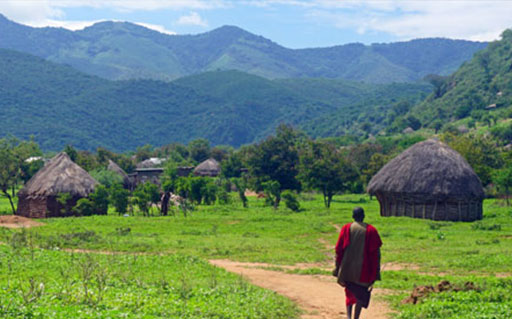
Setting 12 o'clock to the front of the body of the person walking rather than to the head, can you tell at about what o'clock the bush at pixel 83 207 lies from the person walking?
The bush is roughly at 11 o'clock from the person walking.

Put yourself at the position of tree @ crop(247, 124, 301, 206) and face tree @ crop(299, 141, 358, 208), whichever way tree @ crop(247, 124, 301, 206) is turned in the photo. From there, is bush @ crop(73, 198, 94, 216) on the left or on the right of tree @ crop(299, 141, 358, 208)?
right

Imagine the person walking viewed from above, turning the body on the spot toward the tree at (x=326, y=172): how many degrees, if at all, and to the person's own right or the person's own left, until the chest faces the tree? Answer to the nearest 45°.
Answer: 0° — they already face it

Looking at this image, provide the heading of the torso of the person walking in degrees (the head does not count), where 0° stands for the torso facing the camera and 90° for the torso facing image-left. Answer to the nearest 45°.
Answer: approximately 180°

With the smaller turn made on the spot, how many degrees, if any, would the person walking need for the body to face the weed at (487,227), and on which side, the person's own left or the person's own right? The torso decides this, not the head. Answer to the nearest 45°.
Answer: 0° — they already face it

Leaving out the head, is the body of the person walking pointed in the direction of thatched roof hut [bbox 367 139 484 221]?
yes

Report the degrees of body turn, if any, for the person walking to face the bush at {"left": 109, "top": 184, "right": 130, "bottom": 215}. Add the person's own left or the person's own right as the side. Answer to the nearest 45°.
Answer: approximately 45° to the person's own left

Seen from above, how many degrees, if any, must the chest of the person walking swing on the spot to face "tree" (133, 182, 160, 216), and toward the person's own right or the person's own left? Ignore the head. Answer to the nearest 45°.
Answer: approximately 45° to the person's own left

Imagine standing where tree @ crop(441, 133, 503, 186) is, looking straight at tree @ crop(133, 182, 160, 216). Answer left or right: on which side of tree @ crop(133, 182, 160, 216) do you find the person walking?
left
